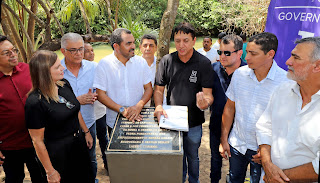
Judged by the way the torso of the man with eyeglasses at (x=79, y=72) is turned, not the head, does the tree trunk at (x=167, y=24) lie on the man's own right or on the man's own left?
on the man's own left

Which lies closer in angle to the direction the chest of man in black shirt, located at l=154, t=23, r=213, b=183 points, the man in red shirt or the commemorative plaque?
the commemorative plaque

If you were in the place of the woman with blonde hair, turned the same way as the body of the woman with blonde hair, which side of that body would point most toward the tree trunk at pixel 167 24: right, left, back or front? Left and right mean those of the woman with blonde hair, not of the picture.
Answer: left

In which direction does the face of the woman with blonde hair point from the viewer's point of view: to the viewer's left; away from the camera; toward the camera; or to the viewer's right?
to the viewer's right

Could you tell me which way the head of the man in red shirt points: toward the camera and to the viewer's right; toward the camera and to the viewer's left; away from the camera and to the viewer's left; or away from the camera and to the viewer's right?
toward the camera and to the viewer's right

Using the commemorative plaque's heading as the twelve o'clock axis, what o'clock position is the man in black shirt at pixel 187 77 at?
The man in black shirt is roughly at 7 o'clock from the commemorative plaque.

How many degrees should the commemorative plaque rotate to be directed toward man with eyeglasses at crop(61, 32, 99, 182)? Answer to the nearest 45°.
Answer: approximately 135° to its right
